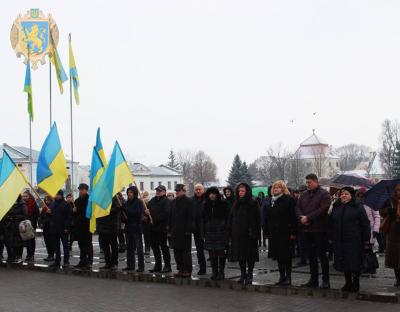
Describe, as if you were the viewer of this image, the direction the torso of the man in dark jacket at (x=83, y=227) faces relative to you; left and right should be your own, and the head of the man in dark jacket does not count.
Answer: facing the viewer and to the left of the viewer

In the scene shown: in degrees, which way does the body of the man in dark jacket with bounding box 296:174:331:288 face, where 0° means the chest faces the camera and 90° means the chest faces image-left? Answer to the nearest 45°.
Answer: approximately 45°

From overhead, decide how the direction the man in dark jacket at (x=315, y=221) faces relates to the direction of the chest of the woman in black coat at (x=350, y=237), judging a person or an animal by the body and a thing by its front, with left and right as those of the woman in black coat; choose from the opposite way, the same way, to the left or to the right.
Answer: the same way

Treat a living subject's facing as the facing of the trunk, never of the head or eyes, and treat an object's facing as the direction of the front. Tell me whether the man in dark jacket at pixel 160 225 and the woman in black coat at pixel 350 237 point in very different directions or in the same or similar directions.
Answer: same or similar directions

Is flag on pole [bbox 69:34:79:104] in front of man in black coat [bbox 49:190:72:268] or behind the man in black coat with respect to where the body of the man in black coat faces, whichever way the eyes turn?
behind

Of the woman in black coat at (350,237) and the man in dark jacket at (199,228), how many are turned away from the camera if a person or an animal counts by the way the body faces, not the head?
0

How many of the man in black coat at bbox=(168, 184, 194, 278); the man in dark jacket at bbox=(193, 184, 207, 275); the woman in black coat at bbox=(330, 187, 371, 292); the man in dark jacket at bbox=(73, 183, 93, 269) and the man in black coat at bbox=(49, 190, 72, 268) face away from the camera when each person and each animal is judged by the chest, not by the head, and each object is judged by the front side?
0

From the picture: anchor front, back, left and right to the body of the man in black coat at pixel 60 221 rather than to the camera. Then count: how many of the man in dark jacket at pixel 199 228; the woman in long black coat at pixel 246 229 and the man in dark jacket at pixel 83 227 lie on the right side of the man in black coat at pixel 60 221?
0

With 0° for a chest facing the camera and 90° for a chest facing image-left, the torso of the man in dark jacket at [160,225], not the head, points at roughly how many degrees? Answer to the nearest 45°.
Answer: approximately 45°

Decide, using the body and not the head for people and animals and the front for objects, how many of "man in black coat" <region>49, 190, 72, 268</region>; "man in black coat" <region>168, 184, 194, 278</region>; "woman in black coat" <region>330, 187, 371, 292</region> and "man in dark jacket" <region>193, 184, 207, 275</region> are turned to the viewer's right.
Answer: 0

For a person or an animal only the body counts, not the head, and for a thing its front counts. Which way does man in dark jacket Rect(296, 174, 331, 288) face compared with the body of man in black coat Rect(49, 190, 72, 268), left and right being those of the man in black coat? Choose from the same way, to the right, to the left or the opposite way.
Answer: the same way

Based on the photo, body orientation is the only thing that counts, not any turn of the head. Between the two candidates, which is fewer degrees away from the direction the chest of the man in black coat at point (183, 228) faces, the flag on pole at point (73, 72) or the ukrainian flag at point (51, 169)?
the ukrainian flag

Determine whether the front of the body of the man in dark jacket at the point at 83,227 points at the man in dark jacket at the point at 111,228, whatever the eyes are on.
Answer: no

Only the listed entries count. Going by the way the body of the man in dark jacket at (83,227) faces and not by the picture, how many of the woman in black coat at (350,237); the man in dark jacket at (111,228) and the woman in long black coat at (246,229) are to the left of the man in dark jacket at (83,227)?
3

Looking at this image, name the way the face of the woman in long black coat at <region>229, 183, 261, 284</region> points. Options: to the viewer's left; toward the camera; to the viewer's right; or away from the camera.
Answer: toward the camera

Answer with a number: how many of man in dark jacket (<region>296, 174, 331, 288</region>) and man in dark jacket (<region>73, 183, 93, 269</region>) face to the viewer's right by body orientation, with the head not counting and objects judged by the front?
0

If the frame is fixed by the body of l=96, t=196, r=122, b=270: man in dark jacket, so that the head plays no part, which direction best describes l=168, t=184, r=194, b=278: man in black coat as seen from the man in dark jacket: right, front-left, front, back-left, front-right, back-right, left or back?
back-left

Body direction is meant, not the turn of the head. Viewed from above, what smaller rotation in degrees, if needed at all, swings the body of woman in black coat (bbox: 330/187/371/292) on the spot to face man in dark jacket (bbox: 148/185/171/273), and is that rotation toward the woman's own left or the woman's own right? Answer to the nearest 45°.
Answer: approximately 90° to the woman's own right

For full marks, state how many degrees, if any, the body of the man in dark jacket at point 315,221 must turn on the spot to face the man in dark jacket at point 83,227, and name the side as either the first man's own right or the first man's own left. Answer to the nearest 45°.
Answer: approximately 90° to the first man's own right

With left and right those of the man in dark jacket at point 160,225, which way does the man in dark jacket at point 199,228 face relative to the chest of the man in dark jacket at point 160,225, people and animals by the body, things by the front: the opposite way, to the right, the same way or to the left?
the same way
